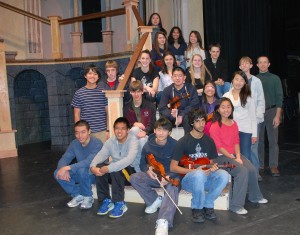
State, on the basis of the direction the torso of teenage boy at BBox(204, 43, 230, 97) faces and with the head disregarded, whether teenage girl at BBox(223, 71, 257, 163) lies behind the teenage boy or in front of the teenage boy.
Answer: in front

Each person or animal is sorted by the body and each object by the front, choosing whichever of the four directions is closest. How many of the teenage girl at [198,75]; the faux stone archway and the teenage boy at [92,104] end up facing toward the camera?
3

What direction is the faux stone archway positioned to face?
toward the camera

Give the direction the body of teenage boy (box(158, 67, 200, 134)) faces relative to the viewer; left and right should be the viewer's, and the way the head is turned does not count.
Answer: facing the viewer

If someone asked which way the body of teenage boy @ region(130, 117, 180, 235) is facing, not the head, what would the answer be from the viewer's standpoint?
toward the camera

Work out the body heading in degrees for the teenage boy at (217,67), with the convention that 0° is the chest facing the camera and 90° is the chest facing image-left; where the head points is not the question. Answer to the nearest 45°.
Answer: approximately 0°

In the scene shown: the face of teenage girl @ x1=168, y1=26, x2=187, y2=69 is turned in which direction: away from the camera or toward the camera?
toward the camera

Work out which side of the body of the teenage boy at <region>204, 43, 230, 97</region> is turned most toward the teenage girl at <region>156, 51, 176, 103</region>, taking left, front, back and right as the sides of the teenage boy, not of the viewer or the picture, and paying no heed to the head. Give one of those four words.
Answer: right

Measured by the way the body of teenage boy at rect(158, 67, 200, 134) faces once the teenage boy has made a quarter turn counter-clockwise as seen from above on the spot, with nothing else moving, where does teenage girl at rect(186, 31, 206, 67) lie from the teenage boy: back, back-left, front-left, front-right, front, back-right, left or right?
left

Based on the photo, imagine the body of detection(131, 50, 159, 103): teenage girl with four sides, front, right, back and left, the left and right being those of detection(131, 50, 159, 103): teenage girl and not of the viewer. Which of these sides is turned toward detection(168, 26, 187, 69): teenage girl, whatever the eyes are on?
back

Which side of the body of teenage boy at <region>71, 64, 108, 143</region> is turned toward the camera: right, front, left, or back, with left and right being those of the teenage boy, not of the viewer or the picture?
front
